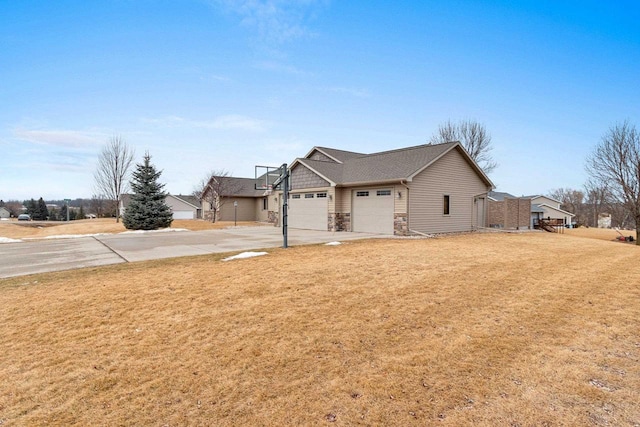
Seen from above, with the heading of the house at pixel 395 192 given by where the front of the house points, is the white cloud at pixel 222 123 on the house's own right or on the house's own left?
on the house's own right

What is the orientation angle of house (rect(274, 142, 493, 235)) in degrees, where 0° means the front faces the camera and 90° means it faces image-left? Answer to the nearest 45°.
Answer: approximately 45°

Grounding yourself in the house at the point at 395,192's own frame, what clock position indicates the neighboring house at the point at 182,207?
The neighboring house is roughly at 3 o'clock from the house.

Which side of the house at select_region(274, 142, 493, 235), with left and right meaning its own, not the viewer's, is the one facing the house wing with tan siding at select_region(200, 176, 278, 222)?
right

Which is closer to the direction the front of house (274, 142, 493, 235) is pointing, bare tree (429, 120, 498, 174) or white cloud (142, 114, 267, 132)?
the white cloud

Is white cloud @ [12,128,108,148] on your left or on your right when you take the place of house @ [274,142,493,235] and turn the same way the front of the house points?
on your right

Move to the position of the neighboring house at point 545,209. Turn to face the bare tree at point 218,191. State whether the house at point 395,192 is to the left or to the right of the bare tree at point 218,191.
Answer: left

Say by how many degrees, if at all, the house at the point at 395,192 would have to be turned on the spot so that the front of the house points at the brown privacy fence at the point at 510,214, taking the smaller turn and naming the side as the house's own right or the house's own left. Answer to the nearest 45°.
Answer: approximately 180°

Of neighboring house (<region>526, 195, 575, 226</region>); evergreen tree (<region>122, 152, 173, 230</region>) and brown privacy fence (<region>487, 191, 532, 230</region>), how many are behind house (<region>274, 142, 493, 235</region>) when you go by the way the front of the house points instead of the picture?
2
